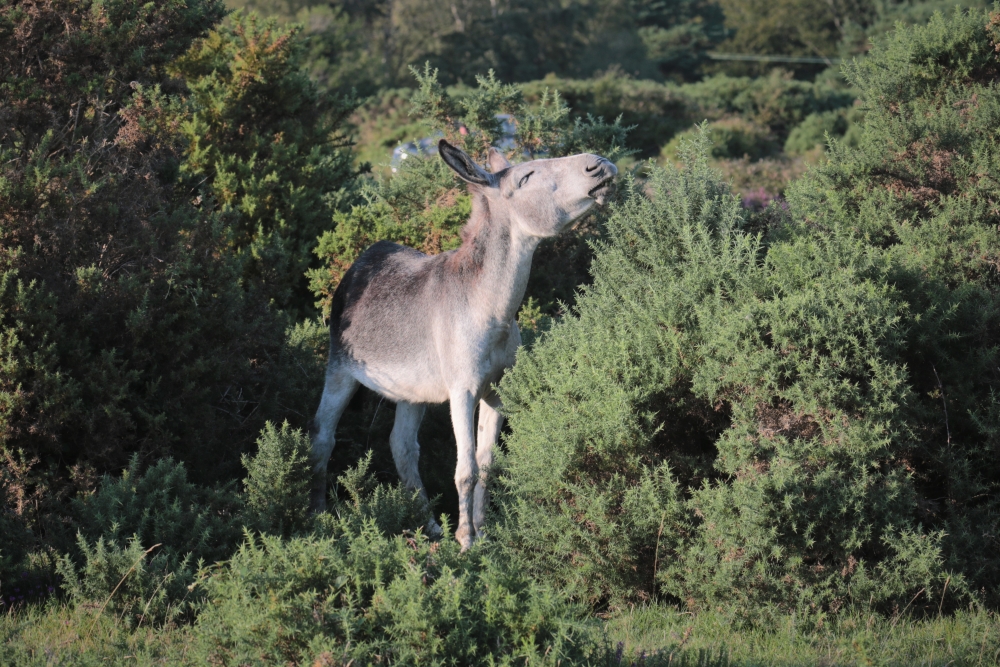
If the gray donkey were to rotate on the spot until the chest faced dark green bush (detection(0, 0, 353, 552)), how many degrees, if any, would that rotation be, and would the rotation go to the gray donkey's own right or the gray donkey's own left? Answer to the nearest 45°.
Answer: approximately 135° to the gray donkey's own right

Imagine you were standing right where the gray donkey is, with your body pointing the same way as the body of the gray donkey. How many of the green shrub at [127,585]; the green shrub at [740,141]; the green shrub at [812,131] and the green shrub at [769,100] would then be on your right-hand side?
1

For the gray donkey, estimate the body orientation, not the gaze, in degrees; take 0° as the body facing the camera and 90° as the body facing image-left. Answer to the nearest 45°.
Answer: approximately 315°

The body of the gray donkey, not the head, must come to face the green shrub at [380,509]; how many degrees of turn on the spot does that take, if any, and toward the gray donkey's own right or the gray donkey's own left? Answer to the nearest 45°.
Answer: approximately 90° to the gray donkey's own right

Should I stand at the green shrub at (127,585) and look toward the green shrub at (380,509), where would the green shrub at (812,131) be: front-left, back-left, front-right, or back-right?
front-left

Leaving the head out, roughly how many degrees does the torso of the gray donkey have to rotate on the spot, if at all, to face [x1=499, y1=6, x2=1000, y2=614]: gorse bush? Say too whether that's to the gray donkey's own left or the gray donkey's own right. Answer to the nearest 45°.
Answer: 0° — it already faces it

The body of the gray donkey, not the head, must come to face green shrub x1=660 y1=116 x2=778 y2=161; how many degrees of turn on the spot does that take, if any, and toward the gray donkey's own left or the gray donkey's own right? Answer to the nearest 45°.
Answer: approximately 135° to the gray donkey's own left

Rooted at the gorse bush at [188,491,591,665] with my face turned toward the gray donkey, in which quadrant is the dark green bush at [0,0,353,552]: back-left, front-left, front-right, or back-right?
front-left

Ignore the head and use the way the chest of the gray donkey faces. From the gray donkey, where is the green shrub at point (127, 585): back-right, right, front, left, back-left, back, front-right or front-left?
right
